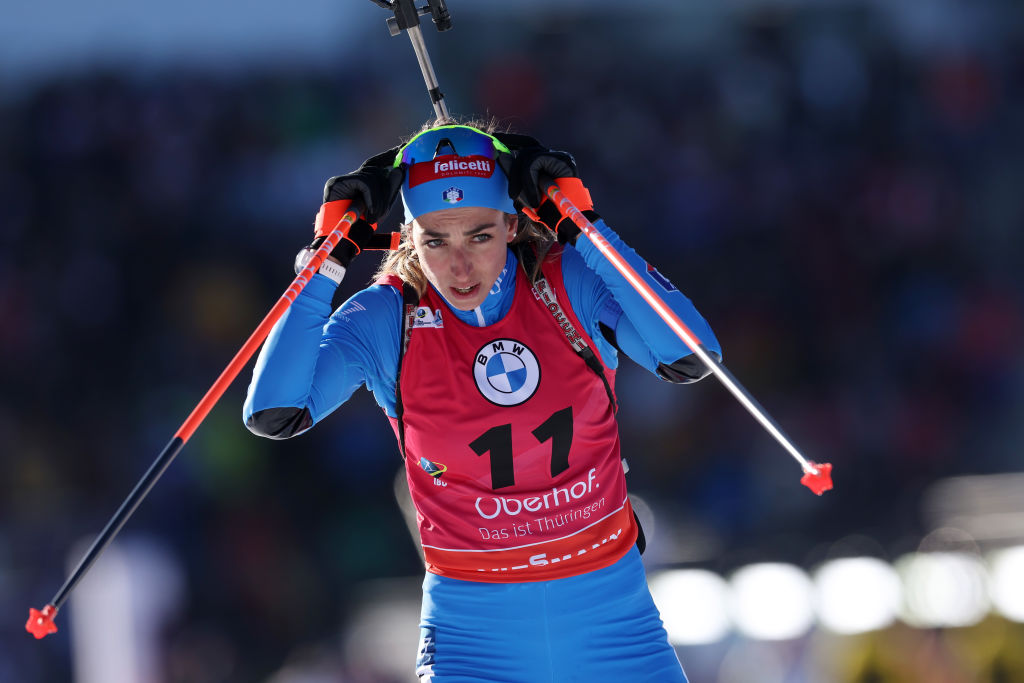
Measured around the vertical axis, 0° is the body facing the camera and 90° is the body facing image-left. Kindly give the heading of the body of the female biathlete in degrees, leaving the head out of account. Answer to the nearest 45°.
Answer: approximately 0°
